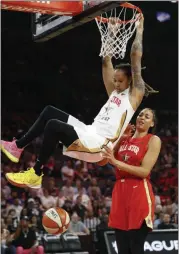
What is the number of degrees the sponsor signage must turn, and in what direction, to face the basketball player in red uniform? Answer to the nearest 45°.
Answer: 0° — it already faces them

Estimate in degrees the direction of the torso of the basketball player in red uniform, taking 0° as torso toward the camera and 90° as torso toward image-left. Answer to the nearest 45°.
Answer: approximately 45°

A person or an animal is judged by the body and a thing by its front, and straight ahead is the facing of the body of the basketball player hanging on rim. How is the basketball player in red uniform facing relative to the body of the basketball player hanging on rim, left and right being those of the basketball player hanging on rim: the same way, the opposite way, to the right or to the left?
the same way

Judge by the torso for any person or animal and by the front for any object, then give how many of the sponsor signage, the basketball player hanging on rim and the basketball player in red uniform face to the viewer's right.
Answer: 0

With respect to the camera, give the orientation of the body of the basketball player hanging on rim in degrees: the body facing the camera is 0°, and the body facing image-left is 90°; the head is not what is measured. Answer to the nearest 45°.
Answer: approximately 45°

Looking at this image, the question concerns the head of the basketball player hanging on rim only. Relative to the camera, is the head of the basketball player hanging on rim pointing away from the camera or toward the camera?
toward the camera

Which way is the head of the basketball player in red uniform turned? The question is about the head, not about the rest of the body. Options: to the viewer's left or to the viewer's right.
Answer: to the viewer's left

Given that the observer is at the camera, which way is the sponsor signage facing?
facing the viewer

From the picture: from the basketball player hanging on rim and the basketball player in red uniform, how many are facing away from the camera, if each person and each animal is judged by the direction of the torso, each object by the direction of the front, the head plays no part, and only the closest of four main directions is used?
0

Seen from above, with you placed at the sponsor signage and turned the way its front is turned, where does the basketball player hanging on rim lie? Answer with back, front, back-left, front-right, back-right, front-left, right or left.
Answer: front

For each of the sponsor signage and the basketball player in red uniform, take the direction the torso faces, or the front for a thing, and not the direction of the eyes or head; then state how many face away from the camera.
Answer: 0
